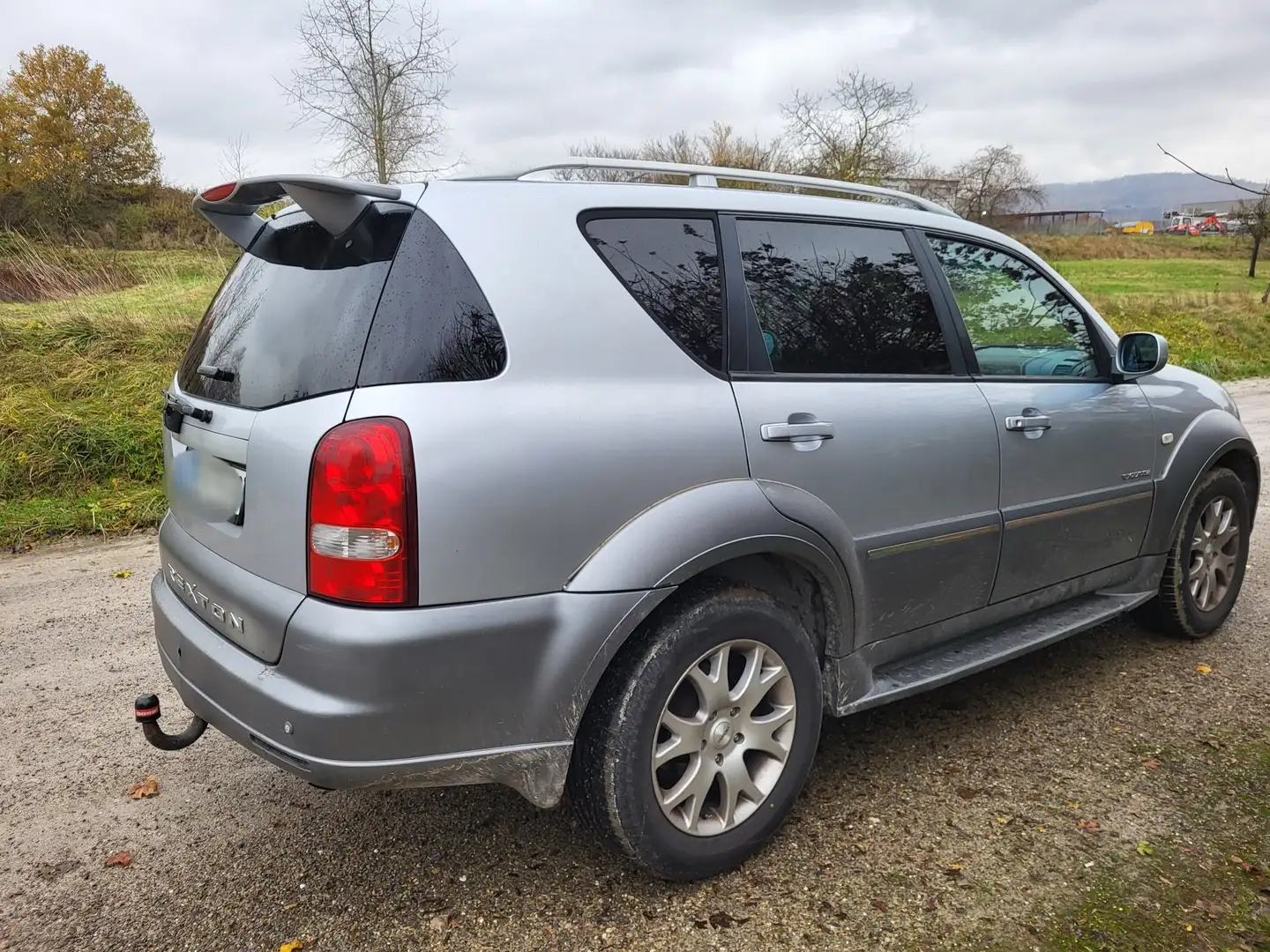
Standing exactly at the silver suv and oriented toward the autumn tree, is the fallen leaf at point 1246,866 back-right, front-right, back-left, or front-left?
back-right

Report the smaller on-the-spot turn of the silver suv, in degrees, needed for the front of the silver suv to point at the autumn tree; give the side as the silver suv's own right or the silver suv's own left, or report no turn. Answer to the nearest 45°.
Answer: approximately 90° to the silver suv's own left

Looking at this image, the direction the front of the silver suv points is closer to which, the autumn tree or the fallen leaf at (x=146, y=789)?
the autumn tree

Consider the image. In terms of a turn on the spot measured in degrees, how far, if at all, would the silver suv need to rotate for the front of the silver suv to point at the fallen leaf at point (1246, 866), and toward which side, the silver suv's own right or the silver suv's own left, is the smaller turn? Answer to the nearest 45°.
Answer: approximately 45° to the silver suv's own right

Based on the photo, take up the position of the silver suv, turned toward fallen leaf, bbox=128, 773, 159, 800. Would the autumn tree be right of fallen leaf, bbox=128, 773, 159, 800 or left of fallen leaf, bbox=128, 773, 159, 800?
right

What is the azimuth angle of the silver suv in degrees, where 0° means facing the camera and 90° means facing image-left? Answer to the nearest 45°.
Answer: approximately 225°

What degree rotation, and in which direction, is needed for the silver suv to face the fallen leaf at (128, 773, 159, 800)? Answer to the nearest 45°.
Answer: approximately 135° to its left
